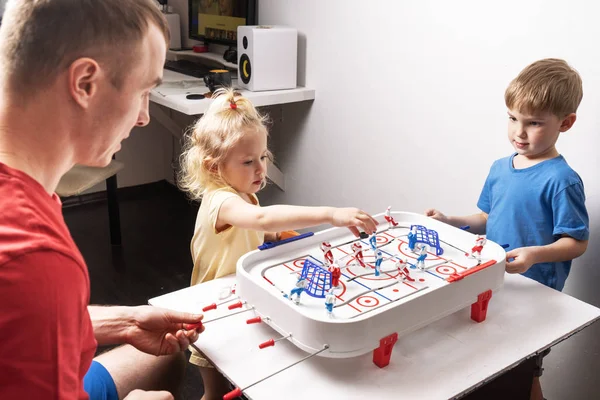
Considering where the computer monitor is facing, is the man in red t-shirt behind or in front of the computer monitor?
in front

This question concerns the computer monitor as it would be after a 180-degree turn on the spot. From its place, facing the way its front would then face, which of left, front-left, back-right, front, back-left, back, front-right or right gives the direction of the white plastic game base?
back-right

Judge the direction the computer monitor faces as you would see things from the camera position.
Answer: facing the viewer and to the left of the viewer

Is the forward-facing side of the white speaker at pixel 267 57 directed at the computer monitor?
no

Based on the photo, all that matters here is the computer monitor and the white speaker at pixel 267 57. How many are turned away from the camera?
0

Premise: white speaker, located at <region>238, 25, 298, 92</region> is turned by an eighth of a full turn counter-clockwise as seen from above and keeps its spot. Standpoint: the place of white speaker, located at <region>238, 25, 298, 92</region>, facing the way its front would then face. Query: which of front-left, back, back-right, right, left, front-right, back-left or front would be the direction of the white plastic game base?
front

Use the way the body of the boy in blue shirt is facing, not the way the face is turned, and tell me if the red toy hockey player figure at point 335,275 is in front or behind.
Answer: in front

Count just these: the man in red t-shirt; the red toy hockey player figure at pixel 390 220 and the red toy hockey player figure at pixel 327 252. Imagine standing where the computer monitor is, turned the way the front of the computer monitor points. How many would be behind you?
0

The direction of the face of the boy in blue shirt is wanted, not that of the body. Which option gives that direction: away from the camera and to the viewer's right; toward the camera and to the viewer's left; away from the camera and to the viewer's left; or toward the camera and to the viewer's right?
toward the camera and to the viewer's left

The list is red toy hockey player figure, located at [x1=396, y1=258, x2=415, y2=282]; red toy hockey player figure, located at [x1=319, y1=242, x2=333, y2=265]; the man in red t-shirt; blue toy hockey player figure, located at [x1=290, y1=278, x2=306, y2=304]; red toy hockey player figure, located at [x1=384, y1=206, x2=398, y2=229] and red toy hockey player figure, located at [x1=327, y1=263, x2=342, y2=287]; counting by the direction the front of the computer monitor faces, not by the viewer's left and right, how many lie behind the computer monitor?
0

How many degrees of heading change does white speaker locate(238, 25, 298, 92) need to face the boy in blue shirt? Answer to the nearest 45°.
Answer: approximately 90° to its left

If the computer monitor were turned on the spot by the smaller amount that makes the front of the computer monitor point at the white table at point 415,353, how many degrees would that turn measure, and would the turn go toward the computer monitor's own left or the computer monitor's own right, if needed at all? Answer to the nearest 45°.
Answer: approximately 45° to the computer monitor's own left

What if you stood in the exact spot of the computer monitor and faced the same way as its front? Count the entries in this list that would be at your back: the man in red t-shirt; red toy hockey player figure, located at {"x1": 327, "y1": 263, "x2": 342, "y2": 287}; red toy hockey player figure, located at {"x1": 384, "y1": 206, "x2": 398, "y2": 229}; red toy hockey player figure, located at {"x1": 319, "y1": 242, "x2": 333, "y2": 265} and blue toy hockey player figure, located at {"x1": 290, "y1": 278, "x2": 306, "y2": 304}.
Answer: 0

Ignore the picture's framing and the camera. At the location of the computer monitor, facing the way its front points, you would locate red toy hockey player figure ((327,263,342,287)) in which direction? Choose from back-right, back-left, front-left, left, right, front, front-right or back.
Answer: front-left

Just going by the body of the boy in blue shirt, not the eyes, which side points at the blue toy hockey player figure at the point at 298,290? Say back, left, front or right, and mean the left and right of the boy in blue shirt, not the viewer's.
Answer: front

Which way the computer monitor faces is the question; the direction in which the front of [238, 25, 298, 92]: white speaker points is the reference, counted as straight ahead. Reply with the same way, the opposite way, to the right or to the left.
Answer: the same way

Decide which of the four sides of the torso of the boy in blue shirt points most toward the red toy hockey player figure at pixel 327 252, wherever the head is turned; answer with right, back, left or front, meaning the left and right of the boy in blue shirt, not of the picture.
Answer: front
